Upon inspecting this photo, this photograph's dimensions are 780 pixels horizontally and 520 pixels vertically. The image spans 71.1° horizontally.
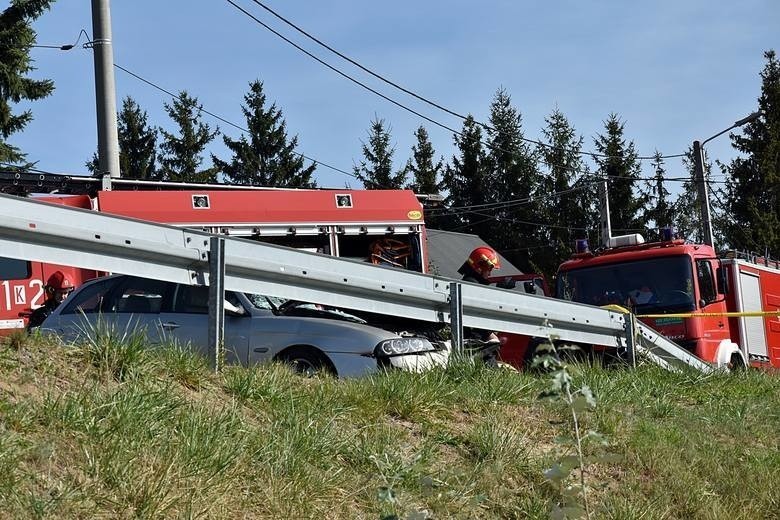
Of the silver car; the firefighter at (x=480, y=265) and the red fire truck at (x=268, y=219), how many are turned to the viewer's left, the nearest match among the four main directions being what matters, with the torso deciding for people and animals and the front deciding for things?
1

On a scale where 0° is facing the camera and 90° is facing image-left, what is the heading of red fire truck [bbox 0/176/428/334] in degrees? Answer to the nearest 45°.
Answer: approximately 90°

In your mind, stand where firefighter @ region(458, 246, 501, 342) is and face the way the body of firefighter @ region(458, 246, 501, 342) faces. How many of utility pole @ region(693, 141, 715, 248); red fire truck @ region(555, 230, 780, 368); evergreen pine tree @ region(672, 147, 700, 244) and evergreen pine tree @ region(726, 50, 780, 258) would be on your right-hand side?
0

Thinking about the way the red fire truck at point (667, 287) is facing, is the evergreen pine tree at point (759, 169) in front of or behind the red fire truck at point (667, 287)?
behind

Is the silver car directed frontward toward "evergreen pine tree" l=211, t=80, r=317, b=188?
no

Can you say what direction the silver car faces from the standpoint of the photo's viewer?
facing the viewer and to the right of the viewer

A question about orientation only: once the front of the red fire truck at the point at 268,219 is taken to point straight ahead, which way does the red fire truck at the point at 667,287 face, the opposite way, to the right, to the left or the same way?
to the left
